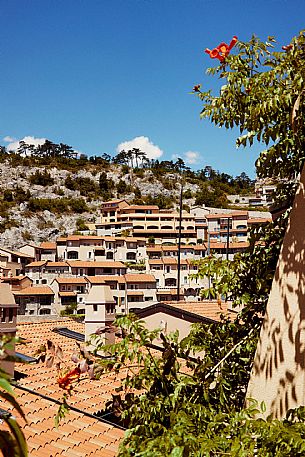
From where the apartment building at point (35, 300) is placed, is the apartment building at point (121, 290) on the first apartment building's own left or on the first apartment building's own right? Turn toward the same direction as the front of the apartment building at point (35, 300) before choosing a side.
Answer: on the first apartment building's own left

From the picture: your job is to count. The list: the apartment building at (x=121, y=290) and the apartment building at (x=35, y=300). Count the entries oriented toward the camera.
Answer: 2

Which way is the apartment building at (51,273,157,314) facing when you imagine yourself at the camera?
facing the viewer

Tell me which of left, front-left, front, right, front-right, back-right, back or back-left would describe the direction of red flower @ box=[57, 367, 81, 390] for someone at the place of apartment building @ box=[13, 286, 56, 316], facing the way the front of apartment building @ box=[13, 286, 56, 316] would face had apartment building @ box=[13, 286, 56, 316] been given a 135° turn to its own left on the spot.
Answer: back-right

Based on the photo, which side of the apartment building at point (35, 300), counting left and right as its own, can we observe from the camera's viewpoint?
front

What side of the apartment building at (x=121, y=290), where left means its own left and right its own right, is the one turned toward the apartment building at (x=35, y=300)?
right
